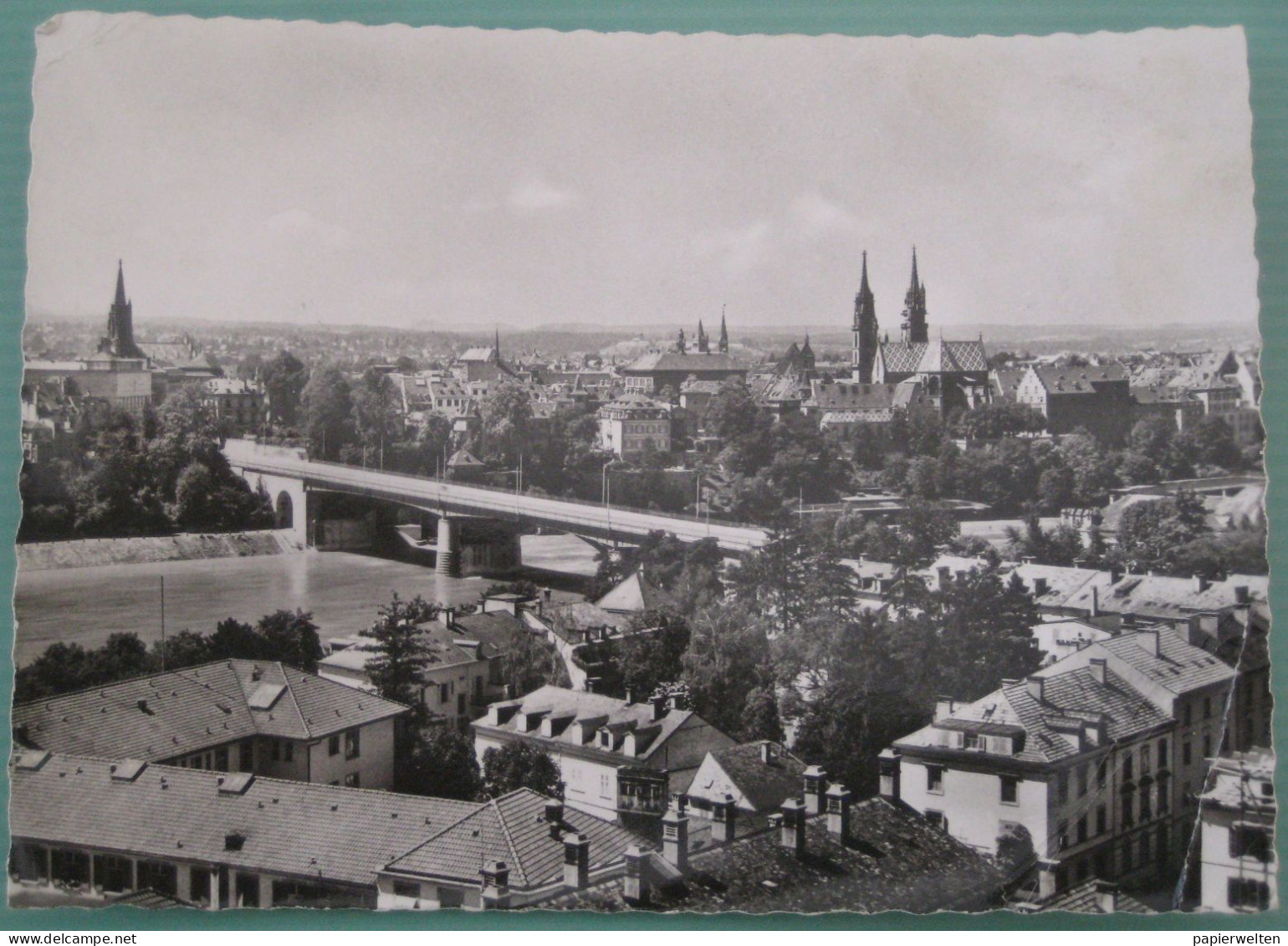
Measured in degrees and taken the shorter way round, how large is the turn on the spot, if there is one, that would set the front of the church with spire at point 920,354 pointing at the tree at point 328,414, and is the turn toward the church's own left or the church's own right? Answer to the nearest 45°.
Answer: approximately 45° to the church's own left

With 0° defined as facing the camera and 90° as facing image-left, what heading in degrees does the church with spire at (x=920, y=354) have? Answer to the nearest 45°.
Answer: approximately 135°

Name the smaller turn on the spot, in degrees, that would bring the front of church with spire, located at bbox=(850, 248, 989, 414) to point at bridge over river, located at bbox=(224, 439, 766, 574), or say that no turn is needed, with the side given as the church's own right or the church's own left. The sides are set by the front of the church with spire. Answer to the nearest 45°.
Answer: approximately 45° to the church's own left

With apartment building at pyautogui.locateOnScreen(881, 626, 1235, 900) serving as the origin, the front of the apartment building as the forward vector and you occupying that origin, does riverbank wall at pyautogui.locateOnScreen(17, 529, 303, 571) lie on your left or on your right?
on your right
